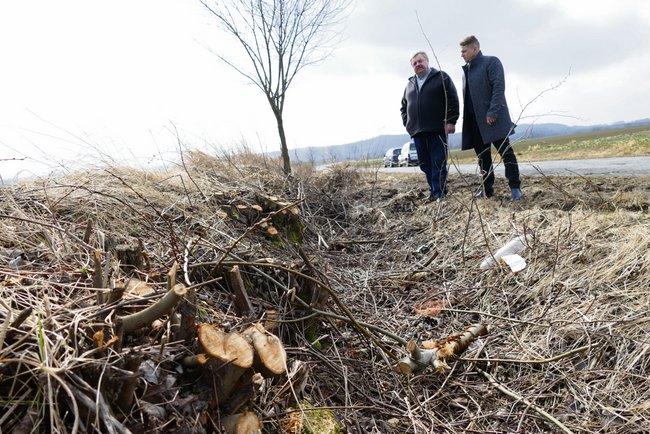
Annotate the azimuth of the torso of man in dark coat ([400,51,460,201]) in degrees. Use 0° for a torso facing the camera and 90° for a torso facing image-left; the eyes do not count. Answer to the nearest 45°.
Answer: approximately 45°

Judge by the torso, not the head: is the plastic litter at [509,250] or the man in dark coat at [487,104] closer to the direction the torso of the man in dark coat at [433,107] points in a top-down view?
the plastic litter

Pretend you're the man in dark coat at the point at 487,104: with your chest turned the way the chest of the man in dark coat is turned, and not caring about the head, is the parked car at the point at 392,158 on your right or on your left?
on your right

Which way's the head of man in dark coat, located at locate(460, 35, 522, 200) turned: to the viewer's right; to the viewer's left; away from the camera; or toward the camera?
to the viewer's left

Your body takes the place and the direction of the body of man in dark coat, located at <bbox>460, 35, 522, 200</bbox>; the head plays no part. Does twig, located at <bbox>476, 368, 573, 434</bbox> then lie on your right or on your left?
on your left

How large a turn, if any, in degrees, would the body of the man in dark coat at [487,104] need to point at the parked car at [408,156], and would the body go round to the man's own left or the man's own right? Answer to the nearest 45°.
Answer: approximately 135° to the man's own right

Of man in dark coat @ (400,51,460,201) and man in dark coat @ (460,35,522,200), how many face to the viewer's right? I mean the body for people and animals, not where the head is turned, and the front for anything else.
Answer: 0

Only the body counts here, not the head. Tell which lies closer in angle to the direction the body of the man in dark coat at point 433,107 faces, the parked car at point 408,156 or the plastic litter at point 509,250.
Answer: the plastic litter

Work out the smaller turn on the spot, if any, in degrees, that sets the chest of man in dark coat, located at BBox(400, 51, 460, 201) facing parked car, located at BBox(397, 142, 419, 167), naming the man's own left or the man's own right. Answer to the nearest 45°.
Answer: approximately 135° to the man's own right

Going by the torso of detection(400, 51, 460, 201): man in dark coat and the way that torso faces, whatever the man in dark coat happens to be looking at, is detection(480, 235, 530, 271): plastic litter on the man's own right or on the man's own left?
on the man's own left

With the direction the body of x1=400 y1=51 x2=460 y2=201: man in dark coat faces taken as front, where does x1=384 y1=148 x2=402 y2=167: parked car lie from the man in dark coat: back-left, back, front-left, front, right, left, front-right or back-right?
back-right

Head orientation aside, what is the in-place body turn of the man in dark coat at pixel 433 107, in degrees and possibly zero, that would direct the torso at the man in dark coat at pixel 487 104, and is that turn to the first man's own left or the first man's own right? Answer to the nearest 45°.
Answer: approximately 90° to the first man's own left

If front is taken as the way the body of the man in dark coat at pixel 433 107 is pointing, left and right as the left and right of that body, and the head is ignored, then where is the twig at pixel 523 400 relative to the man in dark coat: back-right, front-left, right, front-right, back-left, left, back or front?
front-left
